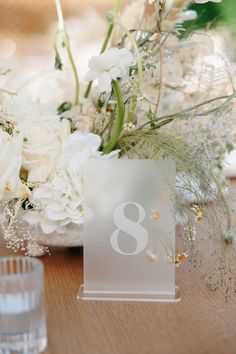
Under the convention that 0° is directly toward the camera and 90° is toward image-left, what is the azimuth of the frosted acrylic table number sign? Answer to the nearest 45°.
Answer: approximately 0°
